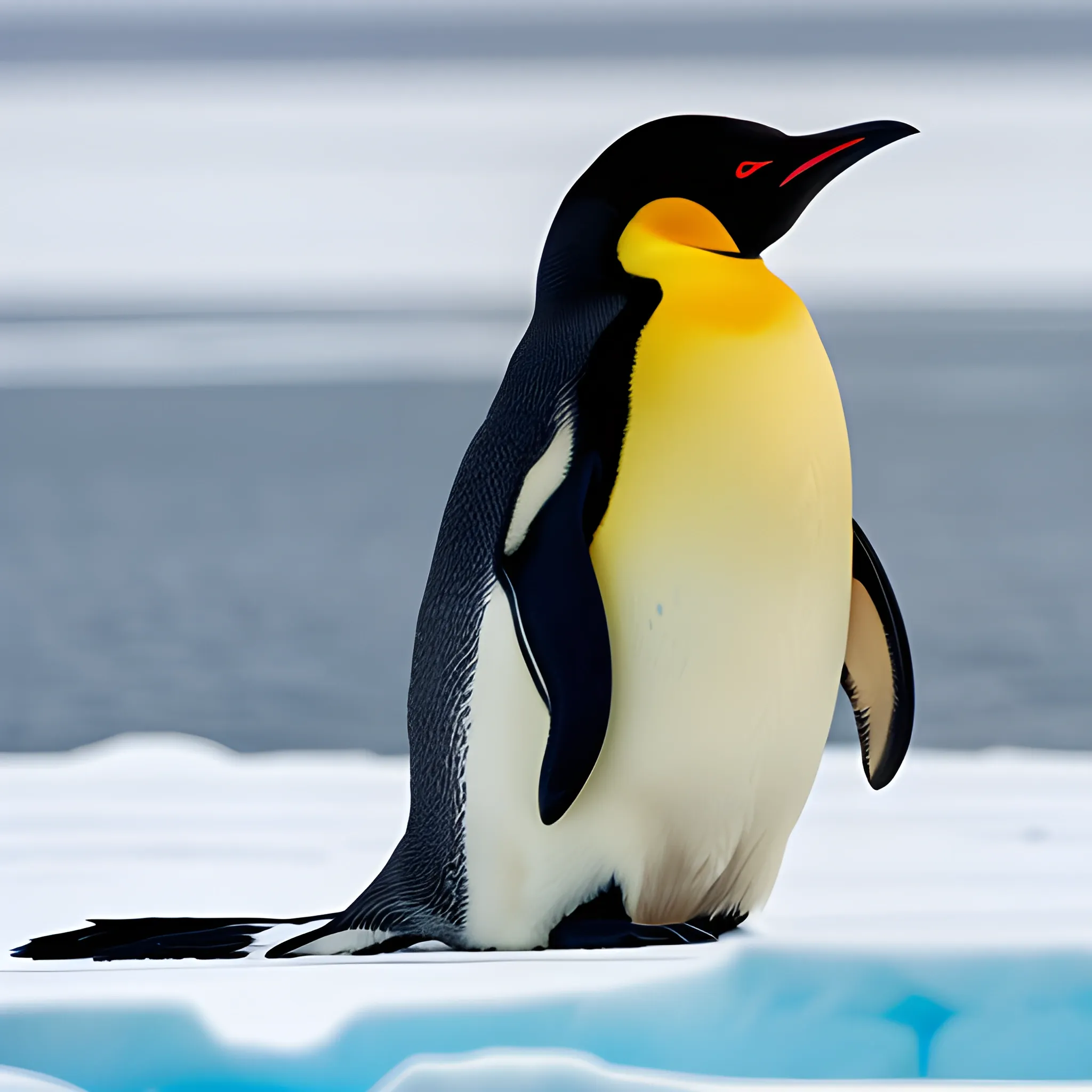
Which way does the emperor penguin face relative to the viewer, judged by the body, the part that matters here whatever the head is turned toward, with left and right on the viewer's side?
facing the viewer and to the right of the viewer
